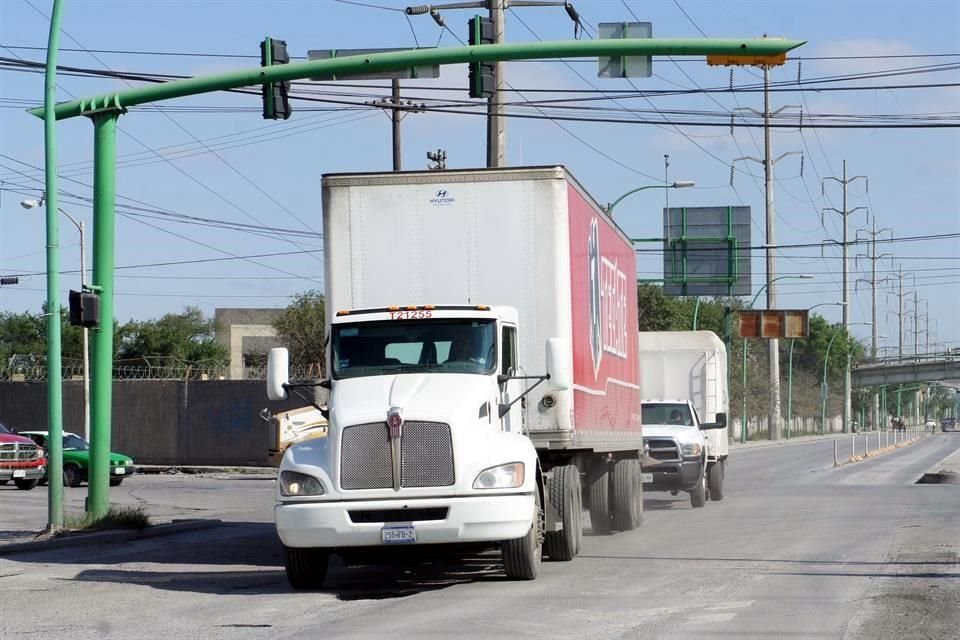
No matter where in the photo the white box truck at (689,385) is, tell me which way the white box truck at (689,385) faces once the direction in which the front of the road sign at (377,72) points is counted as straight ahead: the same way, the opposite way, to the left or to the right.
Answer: the opposite way

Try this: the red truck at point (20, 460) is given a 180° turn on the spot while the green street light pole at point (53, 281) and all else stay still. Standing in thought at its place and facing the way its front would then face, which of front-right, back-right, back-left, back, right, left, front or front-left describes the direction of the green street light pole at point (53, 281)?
back-left

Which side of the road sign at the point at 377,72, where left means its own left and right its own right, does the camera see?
back

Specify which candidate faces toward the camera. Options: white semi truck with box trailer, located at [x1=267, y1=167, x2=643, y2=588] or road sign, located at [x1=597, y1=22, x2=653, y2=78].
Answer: the white semi truck with box trailer

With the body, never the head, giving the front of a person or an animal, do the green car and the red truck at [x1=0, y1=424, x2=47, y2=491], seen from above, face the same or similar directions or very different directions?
same or similar directions

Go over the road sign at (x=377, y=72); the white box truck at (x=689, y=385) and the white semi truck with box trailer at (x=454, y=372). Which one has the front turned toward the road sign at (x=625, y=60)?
the white box truck at (x=689, y=385)

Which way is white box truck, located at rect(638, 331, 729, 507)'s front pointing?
toward the camera

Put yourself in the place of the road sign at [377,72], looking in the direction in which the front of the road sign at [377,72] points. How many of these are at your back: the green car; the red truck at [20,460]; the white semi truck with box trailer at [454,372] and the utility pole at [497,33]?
1

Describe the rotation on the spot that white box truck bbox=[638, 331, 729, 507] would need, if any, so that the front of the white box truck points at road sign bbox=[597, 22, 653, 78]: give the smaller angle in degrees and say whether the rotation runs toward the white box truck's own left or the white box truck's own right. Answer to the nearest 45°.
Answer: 0° — it already faces it

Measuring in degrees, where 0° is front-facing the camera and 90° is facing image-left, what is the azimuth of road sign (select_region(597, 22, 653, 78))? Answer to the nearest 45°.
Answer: approximately 180°

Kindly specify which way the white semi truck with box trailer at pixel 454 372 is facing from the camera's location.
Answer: facing the viewer

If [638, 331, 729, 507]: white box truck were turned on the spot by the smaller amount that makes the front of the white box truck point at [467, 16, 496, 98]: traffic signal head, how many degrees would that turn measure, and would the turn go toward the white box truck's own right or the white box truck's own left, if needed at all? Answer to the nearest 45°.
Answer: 0° — it already faces it

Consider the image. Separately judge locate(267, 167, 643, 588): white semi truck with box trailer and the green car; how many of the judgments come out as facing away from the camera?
0

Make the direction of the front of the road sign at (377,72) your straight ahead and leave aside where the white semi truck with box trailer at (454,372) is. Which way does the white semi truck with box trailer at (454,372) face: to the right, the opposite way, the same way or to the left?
the opposite way
